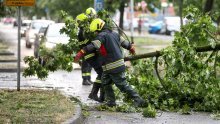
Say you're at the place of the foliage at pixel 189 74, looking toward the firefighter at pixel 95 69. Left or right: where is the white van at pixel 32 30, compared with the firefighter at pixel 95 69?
right

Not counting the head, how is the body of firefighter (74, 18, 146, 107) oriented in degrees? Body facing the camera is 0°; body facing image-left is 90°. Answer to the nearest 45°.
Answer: approximately 135°

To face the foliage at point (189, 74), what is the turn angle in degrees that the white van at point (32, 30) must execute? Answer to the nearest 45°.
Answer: approximately 45° to its left

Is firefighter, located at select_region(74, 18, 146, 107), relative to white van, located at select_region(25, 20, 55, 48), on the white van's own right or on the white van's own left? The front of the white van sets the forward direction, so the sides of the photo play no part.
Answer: on the white van's own left

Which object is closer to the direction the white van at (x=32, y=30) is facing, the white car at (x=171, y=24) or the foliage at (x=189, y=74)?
the foliage

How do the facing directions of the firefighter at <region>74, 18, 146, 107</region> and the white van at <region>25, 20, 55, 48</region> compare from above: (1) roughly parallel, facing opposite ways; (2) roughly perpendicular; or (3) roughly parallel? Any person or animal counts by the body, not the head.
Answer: roughly perpendicular

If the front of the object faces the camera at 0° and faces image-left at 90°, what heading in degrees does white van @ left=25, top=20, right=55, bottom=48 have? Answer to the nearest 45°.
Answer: approximately 45°
